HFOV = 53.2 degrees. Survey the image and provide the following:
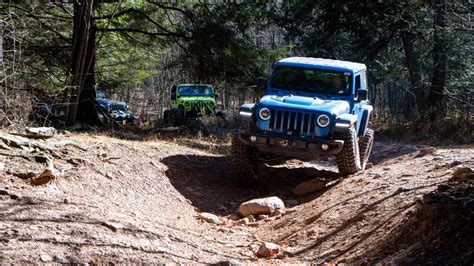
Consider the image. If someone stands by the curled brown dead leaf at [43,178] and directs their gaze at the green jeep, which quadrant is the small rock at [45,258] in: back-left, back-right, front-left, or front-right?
back-right

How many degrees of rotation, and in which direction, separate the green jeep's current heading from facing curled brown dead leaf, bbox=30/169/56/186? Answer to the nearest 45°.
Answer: approximately 45° to its right

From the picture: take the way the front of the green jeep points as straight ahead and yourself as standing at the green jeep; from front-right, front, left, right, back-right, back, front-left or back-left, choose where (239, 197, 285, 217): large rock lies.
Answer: front-right

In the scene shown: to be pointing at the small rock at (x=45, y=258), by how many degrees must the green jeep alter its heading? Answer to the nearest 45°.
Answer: approximately 45° to its right

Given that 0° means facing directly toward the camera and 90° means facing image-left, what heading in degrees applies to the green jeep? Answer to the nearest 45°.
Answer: approximately 315°

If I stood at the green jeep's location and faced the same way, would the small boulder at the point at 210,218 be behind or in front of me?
in front

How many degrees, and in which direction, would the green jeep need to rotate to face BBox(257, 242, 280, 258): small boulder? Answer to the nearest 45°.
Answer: approximately 45° to its right

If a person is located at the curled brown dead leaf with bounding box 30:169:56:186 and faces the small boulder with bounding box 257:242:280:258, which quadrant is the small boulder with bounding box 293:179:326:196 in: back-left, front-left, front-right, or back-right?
front-left
